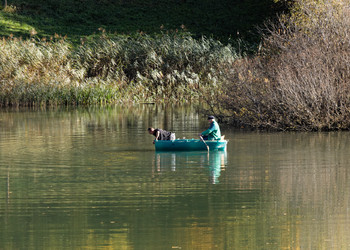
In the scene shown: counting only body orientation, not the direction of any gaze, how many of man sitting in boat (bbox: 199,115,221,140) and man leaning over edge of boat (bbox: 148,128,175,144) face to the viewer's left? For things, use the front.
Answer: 2

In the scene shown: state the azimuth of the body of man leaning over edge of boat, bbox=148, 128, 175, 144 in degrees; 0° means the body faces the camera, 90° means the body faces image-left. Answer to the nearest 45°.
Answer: approximately 90°

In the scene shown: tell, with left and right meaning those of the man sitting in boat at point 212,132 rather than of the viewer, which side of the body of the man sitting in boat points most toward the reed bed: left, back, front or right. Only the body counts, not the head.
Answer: right

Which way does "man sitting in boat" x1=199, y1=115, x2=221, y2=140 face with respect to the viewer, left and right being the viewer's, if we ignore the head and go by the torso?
facing to the left of the viewer

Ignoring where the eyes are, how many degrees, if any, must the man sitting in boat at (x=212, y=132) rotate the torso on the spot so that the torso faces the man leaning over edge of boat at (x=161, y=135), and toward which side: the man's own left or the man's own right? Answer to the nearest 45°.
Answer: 0° — they already face them
